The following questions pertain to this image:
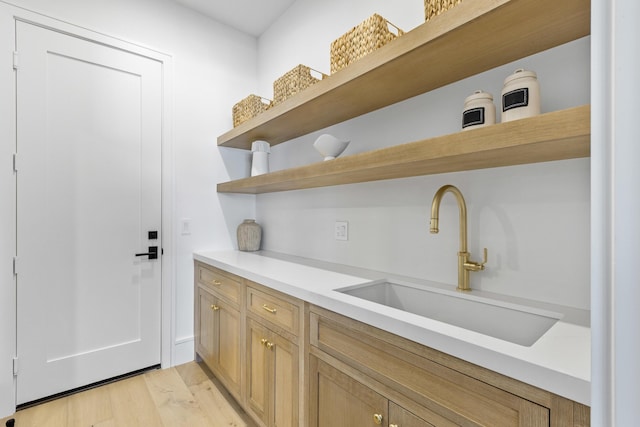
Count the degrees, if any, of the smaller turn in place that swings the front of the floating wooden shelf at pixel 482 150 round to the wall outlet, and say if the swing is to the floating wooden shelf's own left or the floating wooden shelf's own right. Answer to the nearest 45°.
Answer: approximately 90° to the floating wooden shelf's own right

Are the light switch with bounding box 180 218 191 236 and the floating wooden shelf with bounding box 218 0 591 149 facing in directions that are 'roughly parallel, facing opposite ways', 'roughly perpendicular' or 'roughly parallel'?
roughly perpendicular

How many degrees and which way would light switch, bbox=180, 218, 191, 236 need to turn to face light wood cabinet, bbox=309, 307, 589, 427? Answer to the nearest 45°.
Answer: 0° — it already faces it

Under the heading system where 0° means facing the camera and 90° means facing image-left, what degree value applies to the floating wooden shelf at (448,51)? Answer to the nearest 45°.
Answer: approximately 45°

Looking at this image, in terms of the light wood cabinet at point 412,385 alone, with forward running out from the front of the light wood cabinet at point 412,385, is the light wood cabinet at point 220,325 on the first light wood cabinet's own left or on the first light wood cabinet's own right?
on the first light wood cabinet's own right
